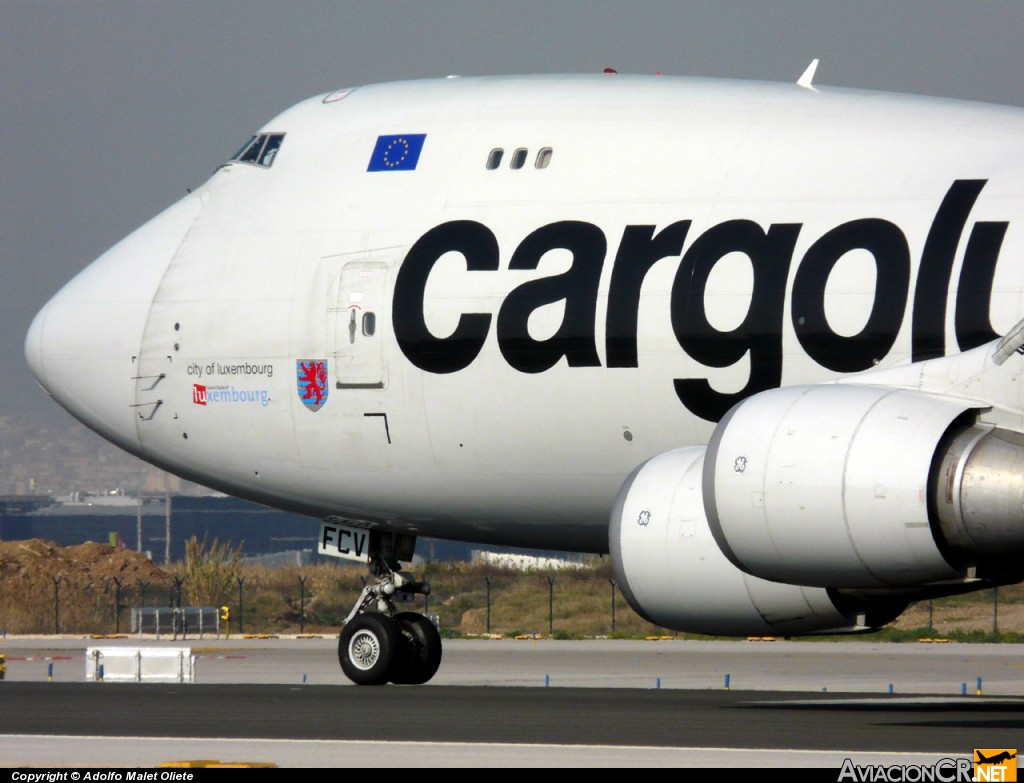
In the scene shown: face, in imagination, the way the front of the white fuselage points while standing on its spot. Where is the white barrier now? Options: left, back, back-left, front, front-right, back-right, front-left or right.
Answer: front-right

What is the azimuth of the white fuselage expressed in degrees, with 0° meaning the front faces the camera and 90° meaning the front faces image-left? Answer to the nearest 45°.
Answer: approximately 90°
